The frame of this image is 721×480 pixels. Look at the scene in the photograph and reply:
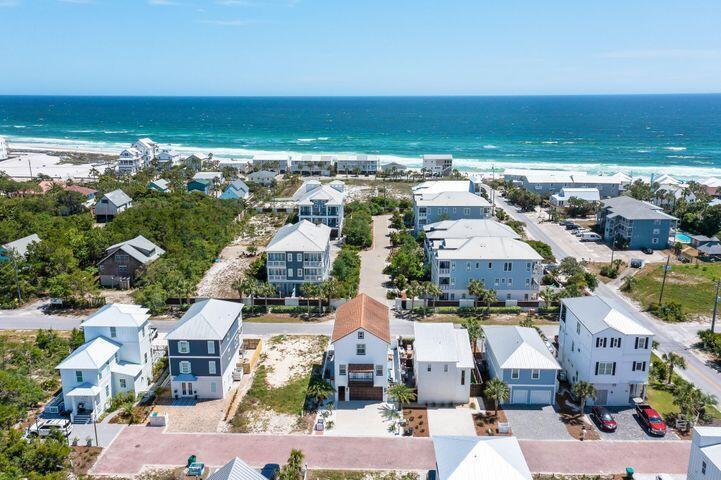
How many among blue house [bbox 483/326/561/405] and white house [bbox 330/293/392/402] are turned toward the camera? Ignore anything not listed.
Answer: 2

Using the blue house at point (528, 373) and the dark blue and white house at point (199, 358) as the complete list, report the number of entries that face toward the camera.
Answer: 2

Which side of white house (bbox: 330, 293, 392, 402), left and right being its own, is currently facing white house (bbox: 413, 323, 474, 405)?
left

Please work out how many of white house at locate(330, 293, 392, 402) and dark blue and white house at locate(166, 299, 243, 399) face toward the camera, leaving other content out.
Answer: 2

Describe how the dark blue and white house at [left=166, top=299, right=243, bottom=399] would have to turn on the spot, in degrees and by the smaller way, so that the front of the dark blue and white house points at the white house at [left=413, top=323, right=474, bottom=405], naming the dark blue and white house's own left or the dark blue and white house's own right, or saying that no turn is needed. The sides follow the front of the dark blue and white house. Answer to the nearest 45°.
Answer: approximately 90° to the dark blue and white house's own left

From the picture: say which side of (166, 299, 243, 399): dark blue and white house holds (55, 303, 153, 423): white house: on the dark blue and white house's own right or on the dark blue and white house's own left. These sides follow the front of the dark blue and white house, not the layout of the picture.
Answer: on the dark blue and white house's own right

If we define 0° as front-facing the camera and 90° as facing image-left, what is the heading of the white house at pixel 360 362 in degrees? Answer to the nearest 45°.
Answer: approximately 0°

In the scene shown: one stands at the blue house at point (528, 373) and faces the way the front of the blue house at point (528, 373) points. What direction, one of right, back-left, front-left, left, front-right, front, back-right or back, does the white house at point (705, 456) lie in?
front-left

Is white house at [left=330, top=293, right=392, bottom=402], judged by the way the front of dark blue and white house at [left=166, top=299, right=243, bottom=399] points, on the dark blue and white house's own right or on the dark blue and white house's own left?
on the dark blue and white house's own left

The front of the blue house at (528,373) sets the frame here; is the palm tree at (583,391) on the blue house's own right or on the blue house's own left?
on the blue house's own left

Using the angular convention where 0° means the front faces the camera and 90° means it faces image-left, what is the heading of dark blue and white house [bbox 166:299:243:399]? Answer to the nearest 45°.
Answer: approximately 0°

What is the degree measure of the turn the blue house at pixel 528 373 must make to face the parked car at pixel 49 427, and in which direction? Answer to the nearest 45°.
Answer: approximately 45° to its right

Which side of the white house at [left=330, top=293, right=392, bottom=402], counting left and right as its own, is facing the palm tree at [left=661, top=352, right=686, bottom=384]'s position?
left

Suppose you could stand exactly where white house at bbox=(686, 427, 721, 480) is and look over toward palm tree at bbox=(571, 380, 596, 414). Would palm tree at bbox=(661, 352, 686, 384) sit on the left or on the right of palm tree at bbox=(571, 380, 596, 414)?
right
